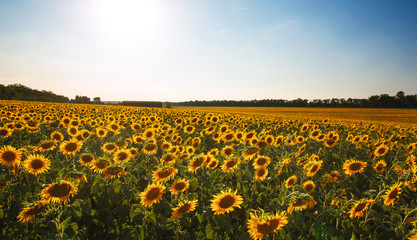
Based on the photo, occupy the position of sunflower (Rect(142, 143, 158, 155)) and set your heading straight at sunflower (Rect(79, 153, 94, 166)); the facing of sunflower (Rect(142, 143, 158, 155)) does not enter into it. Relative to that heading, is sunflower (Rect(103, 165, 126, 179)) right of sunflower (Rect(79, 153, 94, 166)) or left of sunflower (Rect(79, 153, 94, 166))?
left

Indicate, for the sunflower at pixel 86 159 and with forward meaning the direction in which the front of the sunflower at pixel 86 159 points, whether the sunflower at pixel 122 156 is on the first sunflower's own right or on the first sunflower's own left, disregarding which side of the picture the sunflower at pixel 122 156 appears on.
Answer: on the first sunflower's own left

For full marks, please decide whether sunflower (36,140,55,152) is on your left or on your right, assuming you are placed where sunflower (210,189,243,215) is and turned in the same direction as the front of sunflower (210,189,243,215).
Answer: on your right

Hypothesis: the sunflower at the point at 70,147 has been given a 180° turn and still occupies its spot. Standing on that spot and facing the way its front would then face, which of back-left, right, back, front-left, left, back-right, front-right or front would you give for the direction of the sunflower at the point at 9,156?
back-left

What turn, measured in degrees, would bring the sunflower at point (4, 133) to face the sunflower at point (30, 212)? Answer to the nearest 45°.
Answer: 0° — it already faces it

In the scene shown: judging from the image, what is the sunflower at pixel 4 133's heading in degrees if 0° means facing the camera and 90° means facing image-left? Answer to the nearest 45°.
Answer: approximately 0°

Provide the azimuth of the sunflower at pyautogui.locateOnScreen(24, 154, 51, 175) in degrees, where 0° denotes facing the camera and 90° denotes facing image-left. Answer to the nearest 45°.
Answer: approximately 0°

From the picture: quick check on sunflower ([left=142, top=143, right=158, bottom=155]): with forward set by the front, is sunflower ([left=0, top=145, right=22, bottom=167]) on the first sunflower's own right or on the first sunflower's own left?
on the first sunflower's own right

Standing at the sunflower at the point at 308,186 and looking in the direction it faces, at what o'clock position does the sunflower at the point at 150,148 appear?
the sunflower at the point at 150,148 is roughly at 3 o'clock from the sunflower at the point at 308,186.

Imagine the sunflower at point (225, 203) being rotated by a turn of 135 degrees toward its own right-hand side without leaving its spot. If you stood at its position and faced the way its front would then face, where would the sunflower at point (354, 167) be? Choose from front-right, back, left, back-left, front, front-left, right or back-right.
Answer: right
